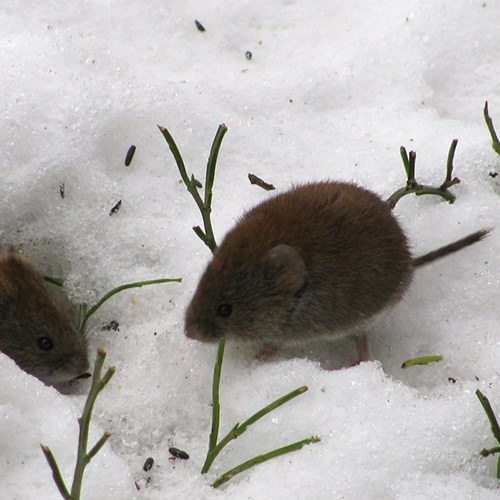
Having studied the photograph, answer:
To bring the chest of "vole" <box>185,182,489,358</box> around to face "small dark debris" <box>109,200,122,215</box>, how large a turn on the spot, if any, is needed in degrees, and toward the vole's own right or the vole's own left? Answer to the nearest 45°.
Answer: approximately 45° to the vole's own right

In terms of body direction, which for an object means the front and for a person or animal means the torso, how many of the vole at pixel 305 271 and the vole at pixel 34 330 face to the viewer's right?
1

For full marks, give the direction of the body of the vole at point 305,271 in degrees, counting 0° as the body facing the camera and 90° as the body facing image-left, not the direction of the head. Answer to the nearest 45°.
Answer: approximately 90°

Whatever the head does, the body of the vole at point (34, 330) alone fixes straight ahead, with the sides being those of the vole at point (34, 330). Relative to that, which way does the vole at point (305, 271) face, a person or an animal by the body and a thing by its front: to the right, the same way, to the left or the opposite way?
the opposite way

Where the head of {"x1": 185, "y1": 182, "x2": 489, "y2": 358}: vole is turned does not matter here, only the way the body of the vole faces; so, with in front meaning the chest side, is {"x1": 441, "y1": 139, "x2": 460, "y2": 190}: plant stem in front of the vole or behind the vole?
behind

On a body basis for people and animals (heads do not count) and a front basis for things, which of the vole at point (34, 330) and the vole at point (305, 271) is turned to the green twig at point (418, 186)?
the vole at point (34, 330)

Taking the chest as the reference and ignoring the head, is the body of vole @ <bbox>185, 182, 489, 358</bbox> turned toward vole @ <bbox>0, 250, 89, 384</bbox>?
yes

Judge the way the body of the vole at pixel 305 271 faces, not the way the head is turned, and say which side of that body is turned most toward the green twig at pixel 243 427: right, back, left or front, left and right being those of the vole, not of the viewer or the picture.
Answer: left

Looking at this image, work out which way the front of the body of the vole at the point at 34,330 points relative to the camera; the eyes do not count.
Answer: to the viewer's right
